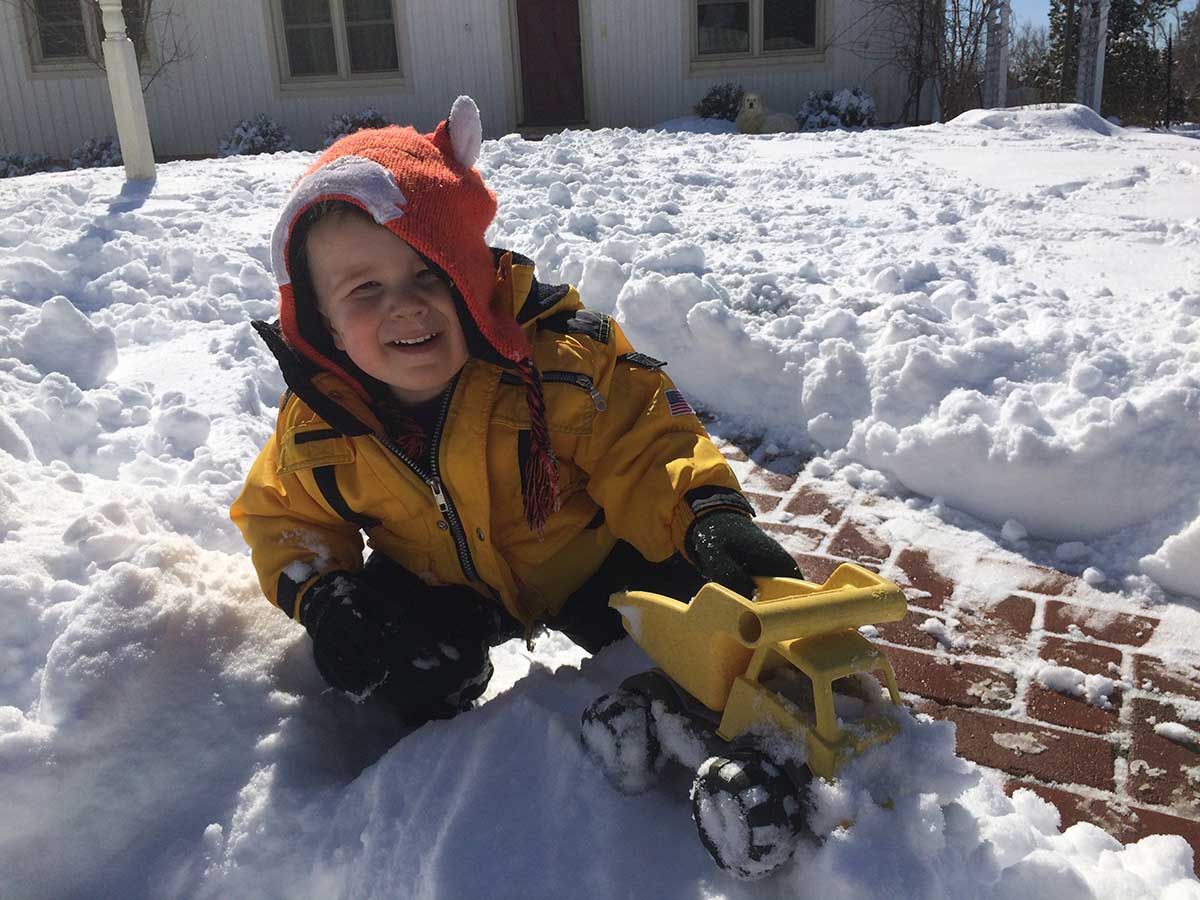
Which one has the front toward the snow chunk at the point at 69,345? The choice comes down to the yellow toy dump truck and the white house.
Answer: the white house

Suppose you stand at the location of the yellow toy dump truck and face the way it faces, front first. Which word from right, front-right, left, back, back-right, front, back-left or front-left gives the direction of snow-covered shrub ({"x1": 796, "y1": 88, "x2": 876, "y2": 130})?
back-left

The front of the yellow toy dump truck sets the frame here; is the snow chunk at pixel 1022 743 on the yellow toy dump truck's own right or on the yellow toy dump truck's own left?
on the yellow toy dump truck's own left

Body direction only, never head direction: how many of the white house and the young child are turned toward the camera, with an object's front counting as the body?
2

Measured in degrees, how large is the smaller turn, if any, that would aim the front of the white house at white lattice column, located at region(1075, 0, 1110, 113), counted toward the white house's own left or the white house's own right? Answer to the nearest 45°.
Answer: approximately 90° to the white house's own left

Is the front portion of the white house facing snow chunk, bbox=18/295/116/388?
yes

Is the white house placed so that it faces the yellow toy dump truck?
yes

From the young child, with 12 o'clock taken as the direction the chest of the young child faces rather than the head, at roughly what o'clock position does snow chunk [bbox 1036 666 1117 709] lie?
The snow chunk is roughly at 9 o'clock from the young child.

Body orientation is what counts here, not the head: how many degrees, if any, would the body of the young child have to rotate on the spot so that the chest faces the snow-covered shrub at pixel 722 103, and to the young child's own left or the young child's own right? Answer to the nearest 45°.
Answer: approximately 180°
